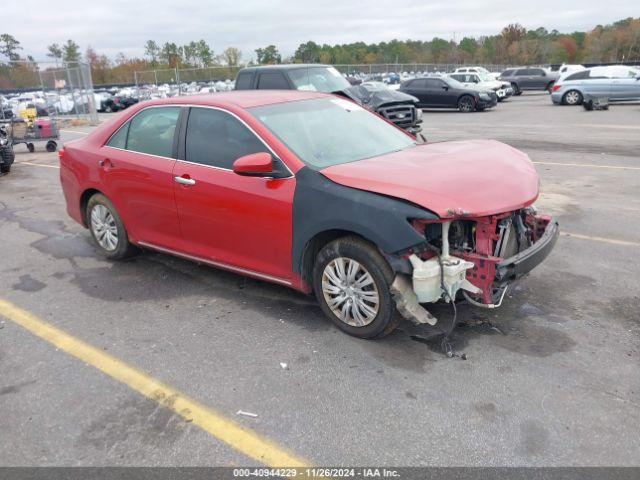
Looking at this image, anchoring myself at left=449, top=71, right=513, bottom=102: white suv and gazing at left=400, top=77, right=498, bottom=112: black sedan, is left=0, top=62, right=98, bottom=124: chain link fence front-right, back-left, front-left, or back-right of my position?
front-right

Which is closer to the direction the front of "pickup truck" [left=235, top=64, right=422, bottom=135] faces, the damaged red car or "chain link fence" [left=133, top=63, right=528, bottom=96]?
the damaged red car

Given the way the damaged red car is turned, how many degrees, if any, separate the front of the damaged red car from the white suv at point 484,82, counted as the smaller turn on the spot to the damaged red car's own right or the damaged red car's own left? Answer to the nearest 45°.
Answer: approximately 135° to the damaged red car's own left

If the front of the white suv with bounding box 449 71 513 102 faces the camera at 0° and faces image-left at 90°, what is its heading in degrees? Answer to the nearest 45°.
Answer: approximately 315°

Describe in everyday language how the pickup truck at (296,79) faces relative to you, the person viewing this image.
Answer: facing the viewer and to the right of the viewer

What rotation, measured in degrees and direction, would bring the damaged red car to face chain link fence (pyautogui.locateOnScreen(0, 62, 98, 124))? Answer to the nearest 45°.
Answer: approximately 180°

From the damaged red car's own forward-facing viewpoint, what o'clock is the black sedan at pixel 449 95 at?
The black sedan is roughly at 8 o'clock from the damaged red car.

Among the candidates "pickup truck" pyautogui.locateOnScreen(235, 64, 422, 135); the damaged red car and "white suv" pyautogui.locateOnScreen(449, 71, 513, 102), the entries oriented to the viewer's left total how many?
0

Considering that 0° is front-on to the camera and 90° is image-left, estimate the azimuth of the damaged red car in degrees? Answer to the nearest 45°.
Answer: approximately 315°

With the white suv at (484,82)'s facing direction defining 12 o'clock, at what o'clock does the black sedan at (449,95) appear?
The black sedan is roughly at 2 o'clock from the white suv.
